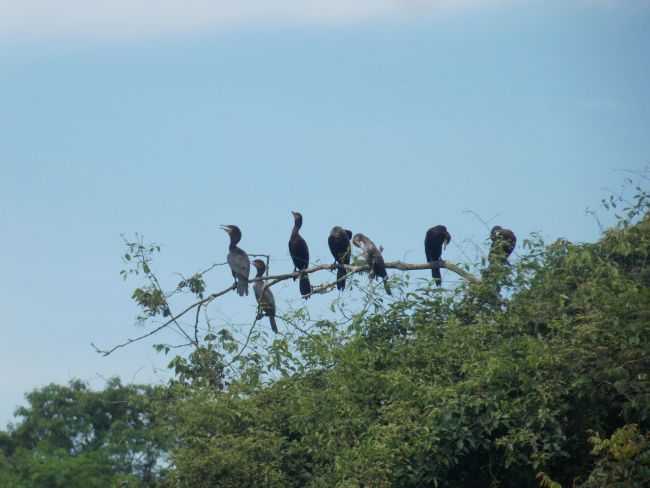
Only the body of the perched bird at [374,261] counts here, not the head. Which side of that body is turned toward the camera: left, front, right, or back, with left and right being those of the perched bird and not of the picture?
left
